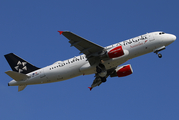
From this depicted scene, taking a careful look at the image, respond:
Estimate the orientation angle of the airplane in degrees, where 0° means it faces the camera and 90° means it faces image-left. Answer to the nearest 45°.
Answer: approximately 270°
